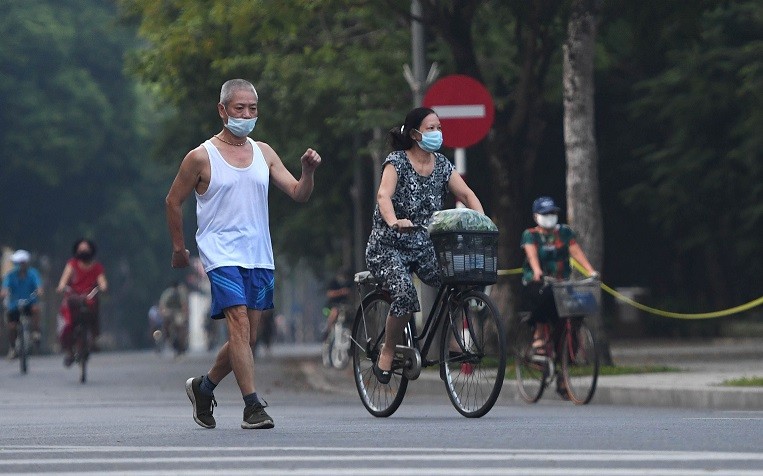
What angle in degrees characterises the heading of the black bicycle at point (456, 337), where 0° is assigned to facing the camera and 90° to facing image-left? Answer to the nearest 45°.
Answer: approximately 315°

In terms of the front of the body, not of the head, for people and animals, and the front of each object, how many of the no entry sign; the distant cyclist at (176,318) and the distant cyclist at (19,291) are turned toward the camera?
3

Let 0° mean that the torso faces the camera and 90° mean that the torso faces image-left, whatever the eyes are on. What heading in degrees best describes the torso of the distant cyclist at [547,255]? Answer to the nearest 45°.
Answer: approximately 315°

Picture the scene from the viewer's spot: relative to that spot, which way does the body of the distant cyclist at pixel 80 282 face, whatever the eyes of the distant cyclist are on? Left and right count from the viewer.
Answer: facing the viewer

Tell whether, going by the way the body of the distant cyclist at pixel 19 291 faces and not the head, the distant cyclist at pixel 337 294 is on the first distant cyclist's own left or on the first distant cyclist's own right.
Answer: on the first distant cyclist's own left

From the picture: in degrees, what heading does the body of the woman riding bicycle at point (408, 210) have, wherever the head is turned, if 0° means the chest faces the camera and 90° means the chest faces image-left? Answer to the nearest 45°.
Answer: approximately 315°

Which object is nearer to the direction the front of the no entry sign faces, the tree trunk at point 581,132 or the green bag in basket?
the green bag in basket

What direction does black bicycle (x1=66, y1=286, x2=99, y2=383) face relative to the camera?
toward the camera
